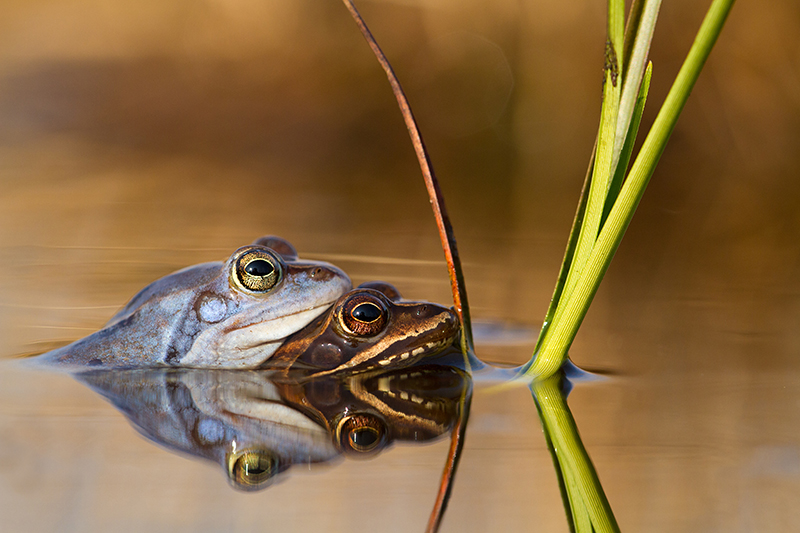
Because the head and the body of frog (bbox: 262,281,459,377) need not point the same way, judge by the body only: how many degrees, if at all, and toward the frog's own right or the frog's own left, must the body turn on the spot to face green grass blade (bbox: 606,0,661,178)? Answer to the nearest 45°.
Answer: approximately 45° to the frog's own right

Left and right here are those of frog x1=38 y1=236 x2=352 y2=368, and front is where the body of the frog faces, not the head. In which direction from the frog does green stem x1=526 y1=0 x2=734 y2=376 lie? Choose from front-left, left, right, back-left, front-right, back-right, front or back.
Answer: front-right

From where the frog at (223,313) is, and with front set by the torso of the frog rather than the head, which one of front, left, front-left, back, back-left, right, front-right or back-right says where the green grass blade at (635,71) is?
front-right

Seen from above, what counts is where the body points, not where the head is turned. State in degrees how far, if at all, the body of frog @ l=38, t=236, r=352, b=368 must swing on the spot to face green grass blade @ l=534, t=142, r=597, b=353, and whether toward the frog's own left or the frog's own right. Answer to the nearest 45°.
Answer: approximately 45° to the frog's own right

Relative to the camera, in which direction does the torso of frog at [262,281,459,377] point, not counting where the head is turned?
to the viewer's right

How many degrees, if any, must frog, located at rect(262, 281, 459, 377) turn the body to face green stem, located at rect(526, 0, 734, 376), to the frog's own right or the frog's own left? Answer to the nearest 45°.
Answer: approximately 45° to the frog's own right

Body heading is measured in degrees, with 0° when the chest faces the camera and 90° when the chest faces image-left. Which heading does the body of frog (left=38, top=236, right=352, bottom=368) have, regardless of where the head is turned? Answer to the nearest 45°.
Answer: approximately 270°
